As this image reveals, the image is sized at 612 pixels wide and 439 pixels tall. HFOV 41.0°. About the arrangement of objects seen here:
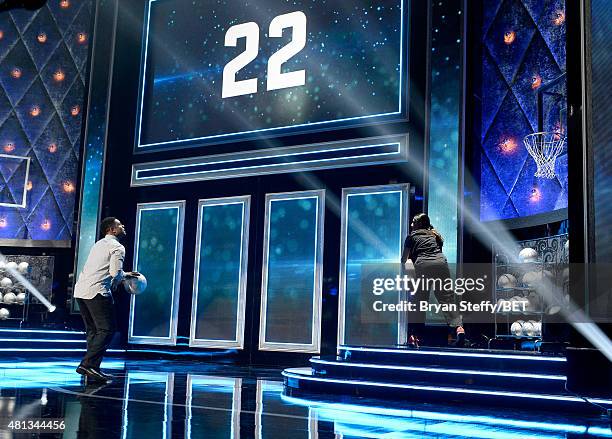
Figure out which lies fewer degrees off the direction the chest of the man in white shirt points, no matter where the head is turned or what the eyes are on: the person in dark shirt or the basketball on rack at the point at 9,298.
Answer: the person in dark shirt

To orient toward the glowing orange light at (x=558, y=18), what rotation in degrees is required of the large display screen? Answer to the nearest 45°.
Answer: approximately 90° to its left

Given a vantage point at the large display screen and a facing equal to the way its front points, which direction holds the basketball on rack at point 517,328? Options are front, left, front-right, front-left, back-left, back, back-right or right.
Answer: left

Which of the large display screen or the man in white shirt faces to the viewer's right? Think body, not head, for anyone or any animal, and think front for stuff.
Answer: the man in white shirt

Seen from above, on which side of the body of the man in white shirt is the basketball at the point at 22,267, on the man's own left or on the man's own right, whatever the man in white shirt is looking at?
on the man's own left

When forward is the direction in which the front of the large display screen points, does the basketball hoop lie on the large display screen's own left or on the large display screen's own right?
on the large display screen's own left

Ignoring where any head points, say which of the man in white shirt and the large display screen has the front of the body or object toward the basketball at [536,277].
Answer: the man in white shirt

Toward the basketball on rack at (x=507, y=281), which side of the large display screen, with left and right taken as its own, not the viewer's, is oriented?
left

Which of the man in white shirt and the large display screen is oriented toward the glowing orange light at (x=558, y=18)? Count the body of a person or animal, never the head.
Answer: the man in white shirt

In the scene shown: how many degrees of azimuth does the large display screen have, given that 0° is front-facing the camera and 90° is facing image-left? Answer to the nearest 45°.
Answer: approximately 45°

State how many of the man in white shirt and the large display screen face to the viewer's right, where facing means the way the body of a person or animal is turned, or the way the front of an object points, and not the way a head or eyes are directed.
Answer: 1

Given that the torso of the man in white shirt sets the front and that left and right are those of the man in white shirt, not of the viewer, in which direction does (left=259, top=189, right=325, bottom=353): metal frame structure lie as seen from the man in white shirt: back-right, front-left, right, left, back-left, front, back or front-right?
front-left

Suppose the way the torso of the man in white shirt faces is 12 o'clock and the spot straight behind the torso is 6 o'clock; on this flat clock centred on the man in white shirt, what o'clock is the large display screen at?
The large display screen is roughly at 10 o'clock from the man in white shirt.

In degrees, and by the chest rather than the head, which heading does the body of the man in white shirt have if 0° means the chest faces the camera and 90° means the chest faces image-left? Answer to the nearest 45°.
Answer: approximately 270°

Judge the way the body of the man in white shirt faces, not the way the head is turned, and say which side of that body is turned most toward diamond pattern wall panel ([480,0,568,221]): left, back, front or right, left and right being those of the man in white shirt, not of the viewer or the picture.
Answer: front

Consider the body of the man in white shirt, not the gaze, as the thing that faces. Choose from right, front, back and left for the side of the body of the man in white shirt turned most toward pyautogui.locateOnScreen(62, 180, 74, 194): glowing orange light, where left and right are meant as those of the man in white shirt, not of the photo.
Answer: left

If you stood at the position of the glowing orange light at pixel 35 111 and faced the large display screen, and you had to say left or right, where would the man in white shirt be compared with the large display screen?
right

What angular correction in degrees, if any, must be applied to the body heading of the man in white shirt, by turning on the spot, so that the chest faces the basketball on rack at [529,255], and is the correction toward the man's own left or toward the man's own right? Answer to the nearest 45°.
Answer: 0° — they already face it
